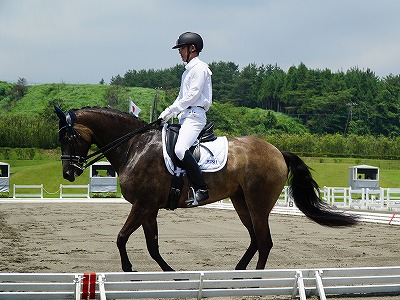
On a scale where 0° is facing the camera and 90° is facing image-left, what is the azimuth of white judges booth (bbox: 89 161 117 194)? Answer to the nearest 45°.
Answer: approximately 0°

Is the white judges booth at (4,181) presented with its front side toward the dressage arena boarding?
yes

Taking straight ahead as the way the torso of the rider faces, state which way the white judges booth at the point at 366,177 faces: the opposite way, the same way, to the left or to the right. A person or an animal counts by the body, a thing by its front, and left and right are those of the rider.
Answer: to the left

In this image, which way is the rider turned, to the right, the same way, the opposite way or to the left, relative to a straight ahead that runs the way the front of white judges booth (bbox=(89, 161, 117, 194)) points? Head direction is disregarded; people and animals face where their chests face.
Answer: to the right

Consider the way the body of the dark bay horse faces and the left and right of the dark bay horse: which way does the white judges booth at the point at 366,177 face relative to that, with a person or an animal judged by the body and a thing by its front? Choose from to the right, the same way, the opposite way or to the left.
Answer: to the left

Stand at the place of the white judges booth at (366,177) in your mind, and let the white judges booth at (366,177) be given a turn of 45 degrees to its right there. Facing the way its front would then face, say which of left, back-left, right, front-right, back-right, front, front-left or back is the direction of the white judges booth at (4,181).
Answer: front-right

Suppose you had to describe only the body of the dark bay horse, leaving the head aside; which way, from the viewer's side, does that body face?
to the viewer's left

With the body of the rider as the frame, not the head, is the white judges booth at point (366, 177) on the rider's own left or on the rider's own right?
on the rider's own right

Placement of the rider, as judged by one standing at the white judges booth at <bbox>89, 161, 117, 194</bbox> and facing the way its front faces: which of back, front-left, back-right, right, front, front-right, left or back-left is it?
front

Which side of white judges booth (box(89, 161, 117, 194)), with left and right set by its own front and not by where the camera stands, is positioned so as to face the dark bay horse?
front

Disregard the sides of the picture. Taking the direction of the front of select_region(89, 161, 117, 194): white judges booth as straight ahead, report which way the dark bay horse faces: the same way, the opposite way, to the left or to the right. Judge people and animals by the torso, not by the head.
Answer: to the right

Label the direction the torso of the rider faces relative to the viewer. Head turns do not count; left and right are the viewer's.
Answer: facing to the left of the viewer

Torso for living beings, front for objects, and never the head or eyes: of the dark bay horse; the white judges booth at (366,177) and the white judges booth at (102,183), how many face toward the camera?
2

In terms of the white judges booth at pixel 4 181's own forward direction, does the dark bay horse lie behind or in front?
in front

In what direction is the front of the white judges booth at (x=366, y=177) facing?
toward the camera

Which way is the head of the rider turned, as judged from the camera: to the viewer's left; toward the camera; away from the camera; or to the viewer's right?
to the viewer's left

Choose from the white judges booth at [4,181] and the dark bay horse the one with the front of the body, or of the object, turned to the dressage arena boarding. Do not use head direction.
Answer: the white judges booth
